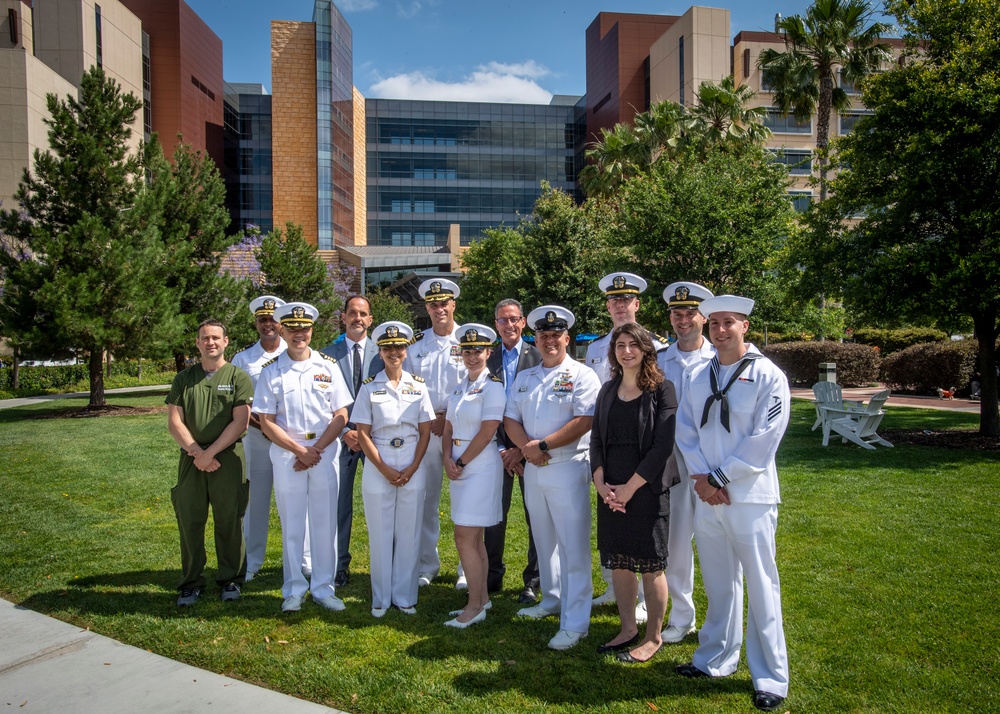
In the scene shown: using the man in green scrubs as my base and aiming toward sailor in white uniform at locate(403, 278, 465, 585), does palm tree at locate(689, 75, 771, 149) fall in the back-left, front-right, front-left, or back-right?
front-left

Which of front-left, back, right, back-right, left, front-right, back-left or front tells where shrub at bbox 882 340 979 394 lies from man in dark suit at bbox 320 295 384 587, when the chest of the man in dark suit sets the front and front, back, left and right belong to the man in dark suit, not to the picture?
back-left

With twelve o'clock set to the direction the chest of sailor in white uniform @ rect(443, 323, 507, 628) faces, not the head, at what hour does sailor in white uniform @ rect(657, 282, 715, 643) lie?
sailor in white uniform @ rect(657, 282, 715, 643) is roughly at 8 o'clock from sailor in white uniform @ rect(443, 323, 507, 628).

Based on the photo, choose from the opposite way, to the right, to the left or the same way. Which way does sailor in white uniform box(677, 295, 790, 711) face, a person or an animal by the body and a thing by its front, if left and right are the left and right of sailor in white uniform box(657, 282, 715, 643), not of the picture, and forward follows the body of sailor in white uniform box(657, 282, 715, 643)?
the same way

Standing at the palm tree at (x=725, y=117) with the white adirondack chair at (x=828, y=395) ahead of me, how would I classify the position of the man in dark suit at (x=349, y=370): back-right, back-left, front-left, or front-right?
front-right

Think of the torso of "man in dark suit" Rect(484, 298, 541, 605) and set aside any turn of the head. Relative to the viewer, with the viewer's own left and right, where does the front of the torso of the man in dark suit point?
facing the viewer

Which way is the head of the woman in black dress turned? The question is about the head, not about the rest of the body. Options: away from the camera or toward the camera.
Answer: toward the camera

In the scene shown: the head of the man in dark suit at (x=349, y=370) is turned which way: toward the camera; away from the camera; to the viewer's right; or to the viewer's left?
toward the camera

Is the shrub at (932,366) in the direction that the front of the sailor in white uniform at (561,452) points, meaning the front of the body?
no

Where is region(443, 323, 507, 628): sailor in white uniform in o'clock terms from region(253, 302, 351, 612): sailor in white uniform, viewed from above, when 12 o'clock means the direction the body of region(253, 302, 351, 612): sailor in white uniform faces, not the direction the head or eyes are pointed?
region(443, 323, 507, 628): sailor in white uniform is roughly at 10 o'clock from region(253, 302, 351, 612): sailor in white uniform.

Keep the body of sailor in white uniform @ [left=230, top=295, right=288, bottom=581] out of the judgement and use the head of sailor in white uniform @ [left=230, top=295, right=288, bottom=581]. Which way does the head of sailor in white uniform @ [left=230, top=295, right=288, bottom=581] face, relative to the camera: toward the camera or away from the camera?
toward the camera

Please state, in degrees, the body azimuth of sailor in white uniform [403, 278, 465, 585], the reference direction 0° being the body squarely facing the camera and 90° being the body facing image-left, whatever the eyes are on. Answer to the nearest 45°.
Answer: approximately 0°

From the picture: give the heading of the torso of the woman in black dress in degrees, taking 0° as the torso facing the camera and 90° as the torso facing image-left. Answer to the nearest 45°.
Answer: approximately 45°

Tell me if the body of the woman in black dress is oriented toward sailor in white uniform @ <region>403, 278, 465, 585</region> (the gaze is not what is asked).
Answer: no
